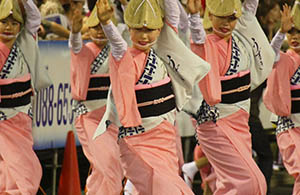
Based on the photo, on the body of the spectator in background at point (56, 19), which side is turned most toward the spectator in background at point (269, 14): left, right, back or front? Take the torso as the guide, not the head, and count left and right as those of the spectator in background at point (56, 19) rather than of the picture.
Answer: left

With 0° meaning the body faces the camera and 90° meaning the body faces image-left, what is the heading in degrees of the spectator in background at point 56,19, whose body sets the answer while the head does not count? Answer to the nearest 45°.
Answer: approximately 0°
